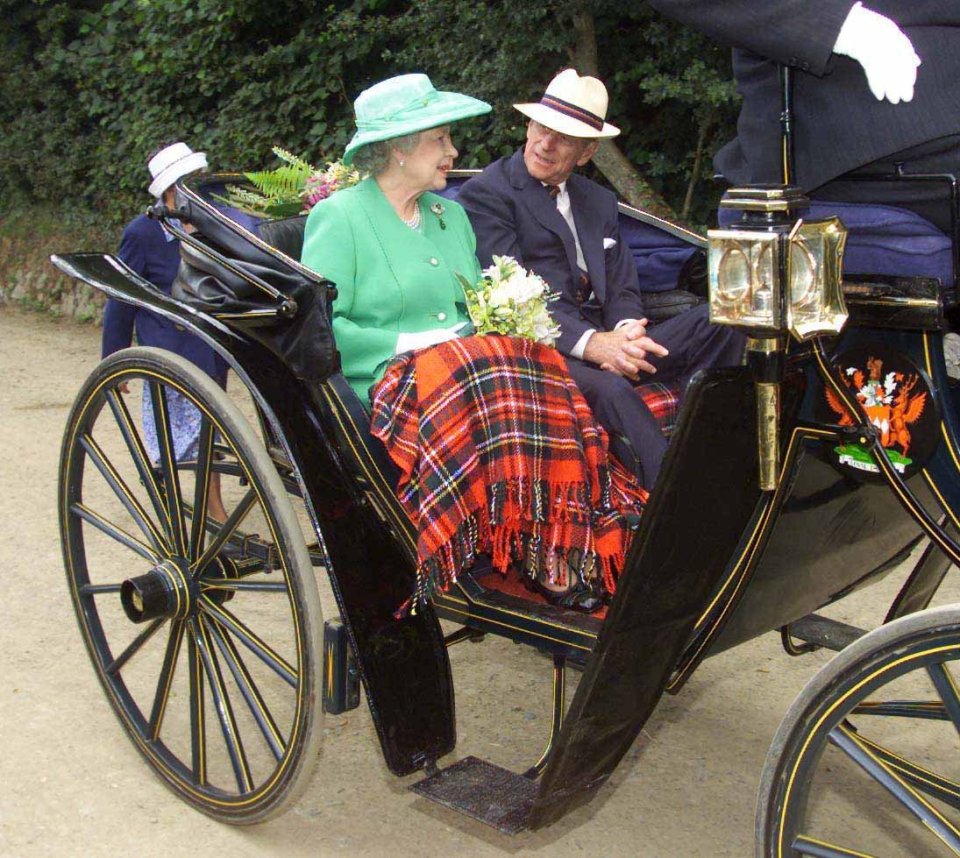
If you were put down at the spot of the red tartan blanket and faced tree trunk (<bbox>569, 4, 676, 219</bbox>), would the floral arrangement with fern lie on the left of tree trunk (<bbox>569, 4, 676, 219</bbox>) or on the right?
left

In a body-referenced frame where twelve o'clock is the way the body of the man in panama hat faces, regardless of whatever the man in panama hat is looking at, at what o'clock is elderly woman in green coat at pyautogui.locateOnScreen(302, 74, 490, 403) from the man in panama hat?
The elderly woman in green coat is roughly at 3 o'clock from the man in panama hat.

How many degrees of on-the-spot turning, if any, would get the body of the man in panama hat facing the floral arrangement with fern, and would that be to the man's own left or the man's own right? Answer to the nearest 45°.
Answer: approximately 135° to the man's own right

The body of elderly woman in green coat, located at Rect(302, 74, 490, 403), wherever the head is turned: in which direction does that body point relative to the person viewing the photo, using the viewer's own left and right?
facing the viewer and to the right of the viewer

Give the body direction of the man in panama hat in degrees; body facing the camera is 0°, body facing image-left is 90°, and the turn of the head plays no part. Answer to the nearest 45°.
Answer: approximately 315°

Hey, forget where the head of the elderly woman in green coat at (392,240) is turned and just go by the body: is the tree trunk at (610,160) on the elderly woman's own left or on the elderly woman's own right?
on the elderly woman's own left

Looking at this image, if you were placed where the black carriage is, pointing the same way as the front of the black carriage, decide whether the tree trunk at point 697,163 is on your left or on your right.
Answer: on your left

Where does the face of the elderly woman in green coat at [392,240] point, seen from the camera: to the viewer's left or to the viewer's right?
to the viewer's right

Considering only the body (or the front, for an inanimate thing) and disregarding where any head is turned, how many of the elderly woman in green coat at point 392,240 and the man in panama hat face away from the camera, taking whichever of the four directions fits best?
0

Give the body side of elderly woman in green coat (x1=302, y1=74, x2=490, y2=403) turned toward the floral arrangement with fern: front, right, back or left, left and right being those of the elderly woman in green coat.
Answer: back
